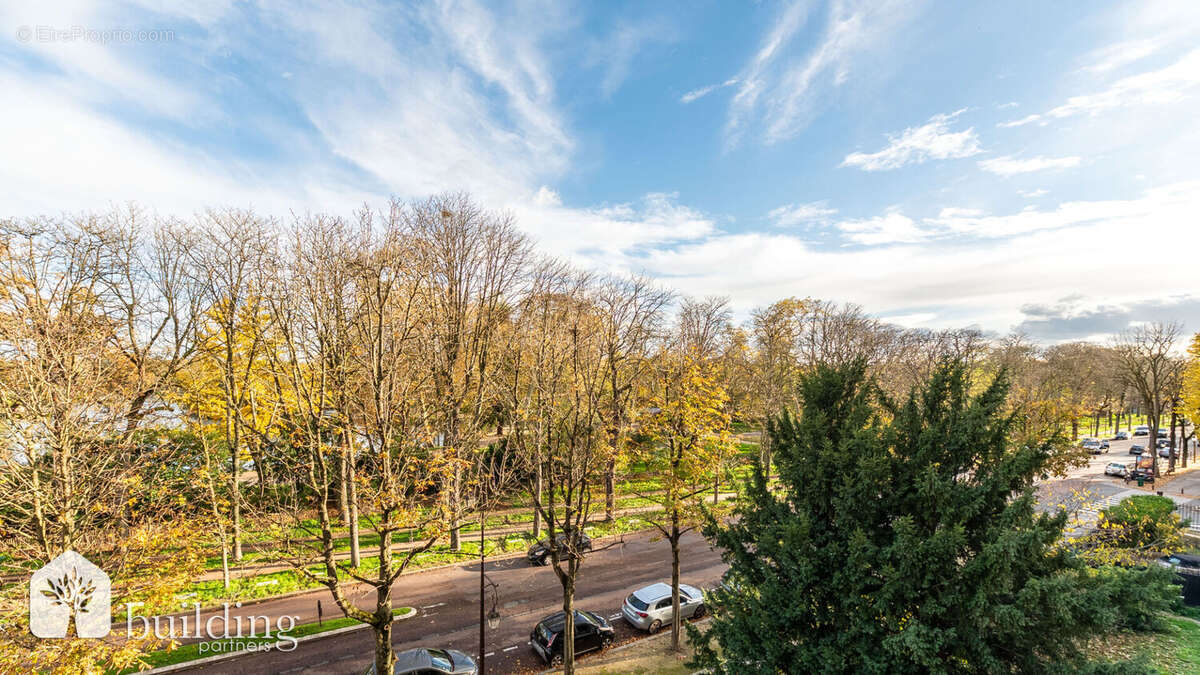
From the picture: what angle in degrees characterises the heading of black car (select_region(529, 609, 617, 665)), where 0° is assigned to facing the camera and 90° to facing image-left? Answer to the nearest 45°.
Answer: approximately 225°

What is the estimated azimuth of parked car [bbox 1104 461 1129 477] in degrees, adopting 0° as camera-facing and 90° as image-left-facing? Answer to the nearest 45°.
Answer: approximately 45°

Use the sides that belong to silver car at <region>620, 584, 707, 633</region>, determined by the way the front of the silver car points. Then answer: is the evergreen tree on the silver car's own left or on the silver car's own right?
on the silver car's own right

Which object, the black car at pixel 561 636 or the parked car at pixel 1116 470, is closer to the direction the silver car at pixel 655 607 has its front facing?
the parked car

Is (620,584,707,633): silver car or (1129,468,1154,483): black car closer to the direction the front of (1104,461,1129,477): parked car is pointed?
the silver car

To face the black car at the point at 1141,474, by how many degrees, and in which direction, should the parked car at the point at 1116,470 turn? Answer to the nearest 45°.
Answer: approximately 90° to its left

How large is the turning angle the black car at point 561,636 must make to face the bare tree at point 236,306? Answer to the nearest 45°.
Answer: approximately 135° to its left
